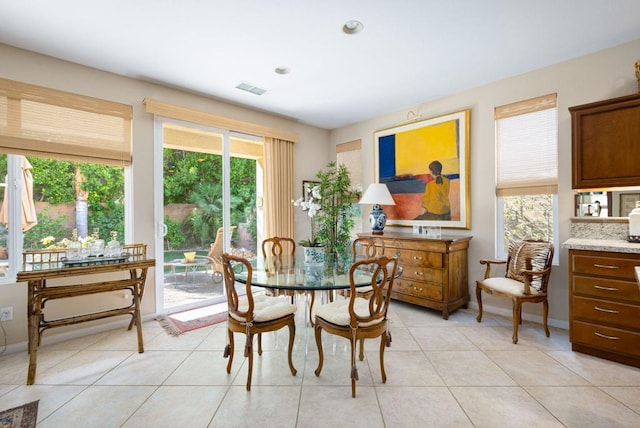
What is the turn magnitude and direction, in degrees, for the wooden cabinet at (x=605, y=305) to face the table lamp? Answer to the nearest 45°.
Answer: approximately 45° to its right

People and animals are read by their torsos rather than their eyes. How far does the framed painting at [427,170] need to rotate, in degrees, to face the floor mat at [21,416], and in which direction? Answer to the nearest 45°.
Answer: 0° — it already faces it

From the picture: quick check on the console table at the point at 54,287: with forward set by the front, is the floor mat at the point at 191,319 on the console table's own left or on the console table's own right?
on the console table's own left

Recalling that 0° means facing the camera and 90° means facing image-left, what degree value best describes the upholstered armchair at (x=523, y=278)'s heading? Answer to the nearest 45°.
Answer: approximately 45°

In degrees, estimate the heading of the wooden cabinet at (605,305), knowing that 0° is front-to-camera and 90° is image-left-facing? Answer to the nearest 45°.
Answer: approximately 45°

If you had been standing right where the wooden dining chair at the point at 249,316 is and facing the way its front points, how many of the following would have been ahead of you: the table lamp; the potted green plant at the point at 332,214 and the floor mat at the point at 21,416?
2

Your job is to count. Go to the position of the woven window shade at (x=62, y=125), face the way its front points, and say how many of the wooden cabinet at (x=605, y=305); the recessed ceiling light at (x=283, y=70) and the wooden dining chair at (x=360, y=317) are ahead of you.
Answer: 3
